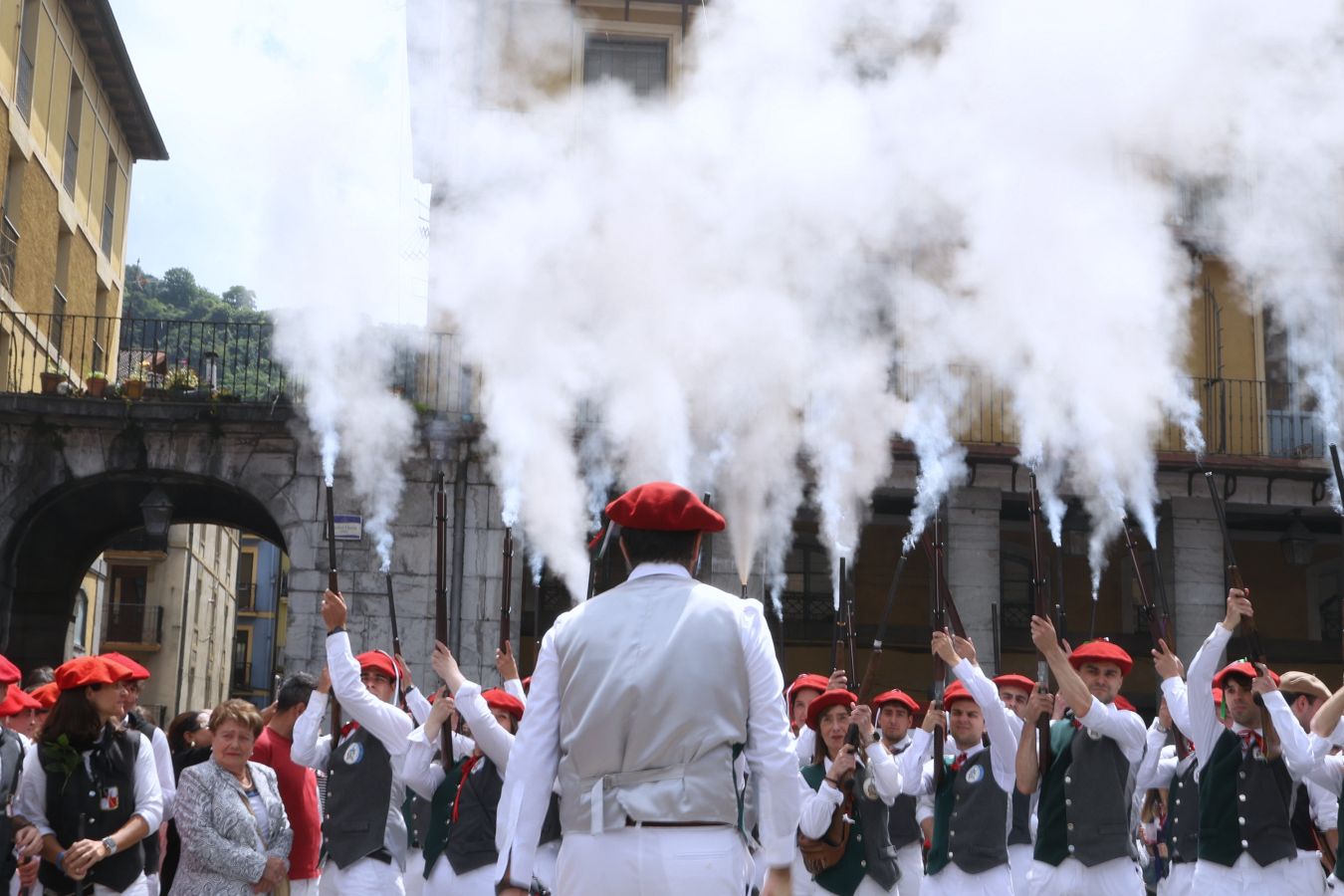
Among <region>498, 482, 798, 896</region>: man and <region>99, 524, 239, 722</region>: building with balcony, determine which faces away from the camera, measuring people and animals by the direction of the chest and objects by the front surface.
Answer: the man

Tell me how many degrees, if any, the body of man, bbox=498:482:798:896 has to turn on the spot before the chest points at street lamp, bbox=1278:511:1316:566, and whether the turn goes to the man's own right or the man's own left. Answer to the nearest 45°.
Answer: approximately 45° to the man's own right

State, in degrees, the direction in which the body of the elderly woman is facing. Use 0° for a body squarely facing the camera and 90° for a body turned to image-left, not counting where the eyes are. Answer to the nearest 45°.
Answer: approximately 315°

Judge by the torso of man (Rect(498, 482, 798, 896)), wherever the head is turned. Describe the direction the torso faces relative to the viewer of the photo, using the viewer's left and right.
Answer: facing away from the viewer

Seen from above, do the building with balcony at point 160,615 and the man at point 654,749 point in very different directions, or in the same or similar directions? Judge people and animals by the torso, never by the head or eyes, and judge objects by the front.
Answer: very different directions

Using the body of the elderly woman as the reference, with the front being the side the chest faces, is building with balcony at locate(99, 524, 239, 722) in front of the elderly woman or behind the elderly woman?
behind

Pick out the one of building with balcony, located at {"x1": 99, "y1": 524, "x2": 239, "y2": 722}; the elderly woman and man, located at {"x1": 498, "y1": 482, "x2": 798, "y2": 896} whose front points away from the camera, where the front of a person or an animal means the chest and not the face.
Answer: the man

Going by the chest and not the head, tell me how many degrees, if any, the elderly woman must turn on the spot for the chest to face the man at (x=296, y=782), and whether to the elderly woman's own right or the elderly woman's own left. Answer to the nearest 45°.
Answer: approximately 135° to the elderly woman's own left

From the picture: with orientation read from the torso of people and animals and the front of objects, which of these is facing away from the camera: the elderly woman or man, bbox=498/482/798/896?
the man

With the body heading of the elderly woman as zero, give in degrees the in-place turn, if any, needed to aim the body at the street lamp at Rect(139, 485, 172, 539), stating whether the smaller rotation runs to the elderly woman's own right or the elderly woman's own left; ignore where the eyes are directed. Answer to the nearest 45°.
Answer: approximately 135° to the elderly woman's own left
